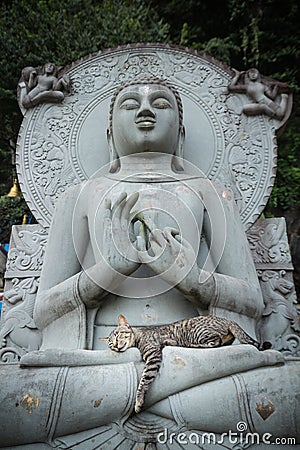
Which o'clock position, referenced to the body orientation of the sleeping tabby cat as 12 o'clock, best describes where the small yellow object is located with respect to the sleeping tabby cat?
The small yellow object is roughly at 2 o'clock from the sleeping tabby cat.

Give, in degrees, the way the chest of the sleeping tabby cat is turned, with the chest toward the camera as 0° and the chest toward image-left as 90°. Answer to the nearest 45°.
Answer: approximately 90°

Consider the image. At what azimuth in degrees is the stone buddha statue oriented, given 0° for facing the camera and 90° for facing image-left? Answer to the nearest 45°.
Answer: approximately 0°

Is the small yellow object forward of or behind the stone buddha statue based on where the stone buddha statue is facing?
behind
